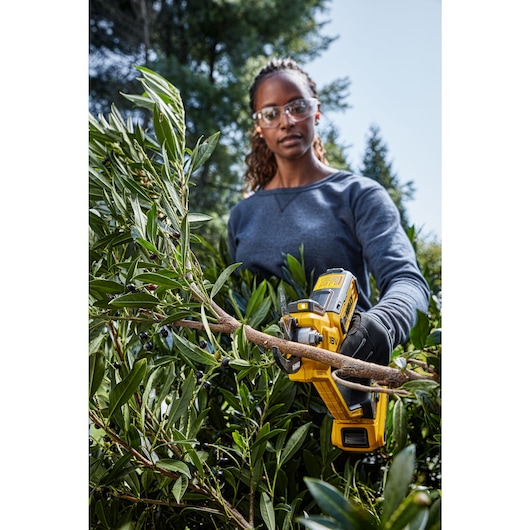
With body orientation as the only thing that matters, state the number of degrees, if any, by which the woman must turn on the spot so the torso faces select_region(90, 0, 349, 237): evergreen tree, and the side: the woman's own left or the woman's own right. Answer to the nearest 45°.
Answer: approximately 135° to the woman's own right

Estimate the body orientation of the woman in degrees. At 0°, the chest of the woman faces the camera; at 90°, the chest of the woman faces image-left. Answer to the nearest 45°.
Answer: approximately 45°
